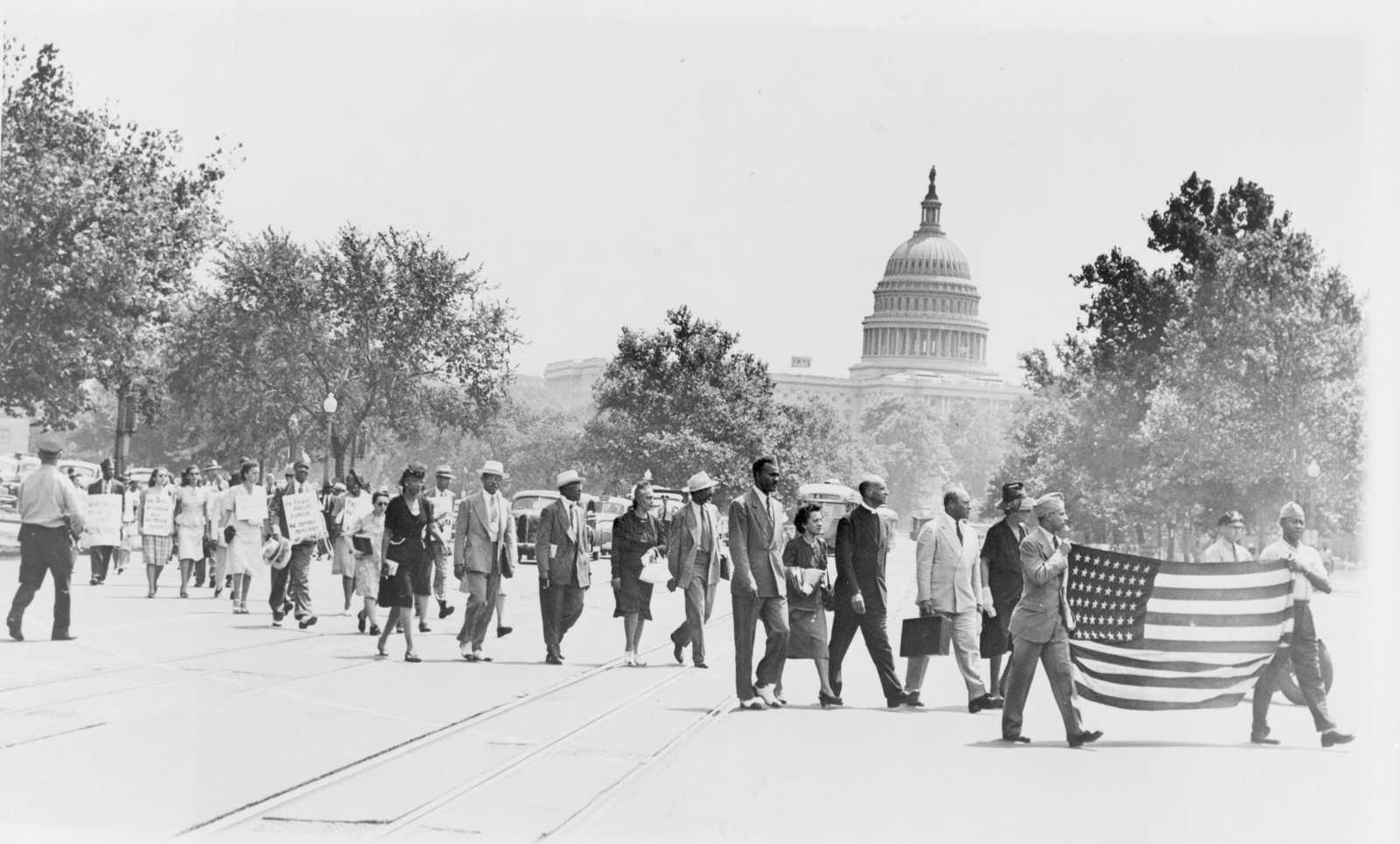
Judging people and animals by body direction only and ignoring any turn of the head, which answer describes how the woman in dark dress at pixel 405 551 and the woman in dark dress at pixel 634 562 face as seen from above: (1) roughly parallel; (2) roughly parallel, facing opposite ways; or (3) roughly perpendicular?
roughly parallel

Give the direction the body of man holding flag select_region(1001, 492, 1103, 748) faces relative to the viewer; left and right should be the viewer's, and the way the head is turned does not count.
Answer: facing to the right of the viewer

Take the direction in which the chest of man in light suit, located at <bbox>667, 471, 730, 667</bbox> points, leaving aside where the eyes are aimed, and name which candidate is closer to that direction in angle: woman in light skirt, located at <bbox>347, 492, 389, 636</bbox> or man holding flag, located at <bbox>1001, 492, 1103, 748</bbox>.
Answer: the man holding flag

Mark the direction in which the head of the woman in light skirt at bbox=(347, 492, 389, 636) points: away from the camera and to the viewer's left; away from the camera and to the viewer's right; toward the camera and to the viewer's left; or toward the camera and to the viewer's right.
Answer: toward the camera and to the viewer's right

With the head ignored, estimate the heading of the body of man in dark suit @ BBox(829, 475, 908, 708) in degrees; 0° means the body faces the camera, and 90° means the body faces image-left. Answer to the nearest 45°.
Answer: approximately 315°

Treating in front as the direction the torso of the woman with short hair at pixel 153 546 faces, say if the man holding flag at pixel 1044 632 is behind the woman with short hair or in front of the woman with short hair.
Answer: in front

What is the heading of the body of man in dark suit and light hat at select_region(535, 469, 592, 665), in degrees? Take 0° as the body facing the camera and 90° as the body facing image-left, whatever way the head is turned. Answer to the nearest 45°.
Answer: approximately 315°

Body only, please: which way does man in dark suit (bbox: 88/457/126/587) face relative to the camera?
toward the camera

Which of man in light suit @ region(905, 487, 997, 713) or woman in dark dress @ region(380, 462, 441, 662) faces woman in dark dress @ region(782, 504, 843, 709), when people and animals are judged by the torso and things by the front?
woman in dark dress @ region(380, 462, 441, 662)

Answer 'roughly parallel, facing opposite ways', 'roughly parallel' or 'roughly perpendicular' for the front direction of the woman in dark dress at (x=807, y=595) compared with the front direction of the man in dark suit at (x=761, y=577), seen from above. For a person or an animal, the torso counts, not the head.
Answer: roughly parallel

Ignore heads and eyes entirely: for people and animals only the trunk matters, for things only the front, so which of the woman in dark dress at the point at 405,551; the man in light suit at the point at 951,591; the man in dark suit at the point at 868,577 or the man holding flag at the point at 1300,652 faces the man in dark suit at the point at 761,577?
the woman in dark dress

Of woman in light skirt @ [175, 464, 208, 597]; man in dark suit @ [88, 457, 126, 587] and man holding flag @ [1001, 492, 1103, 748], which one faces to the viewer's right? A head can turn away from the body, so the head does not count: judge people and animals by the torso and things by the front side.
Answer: the man holding flag
